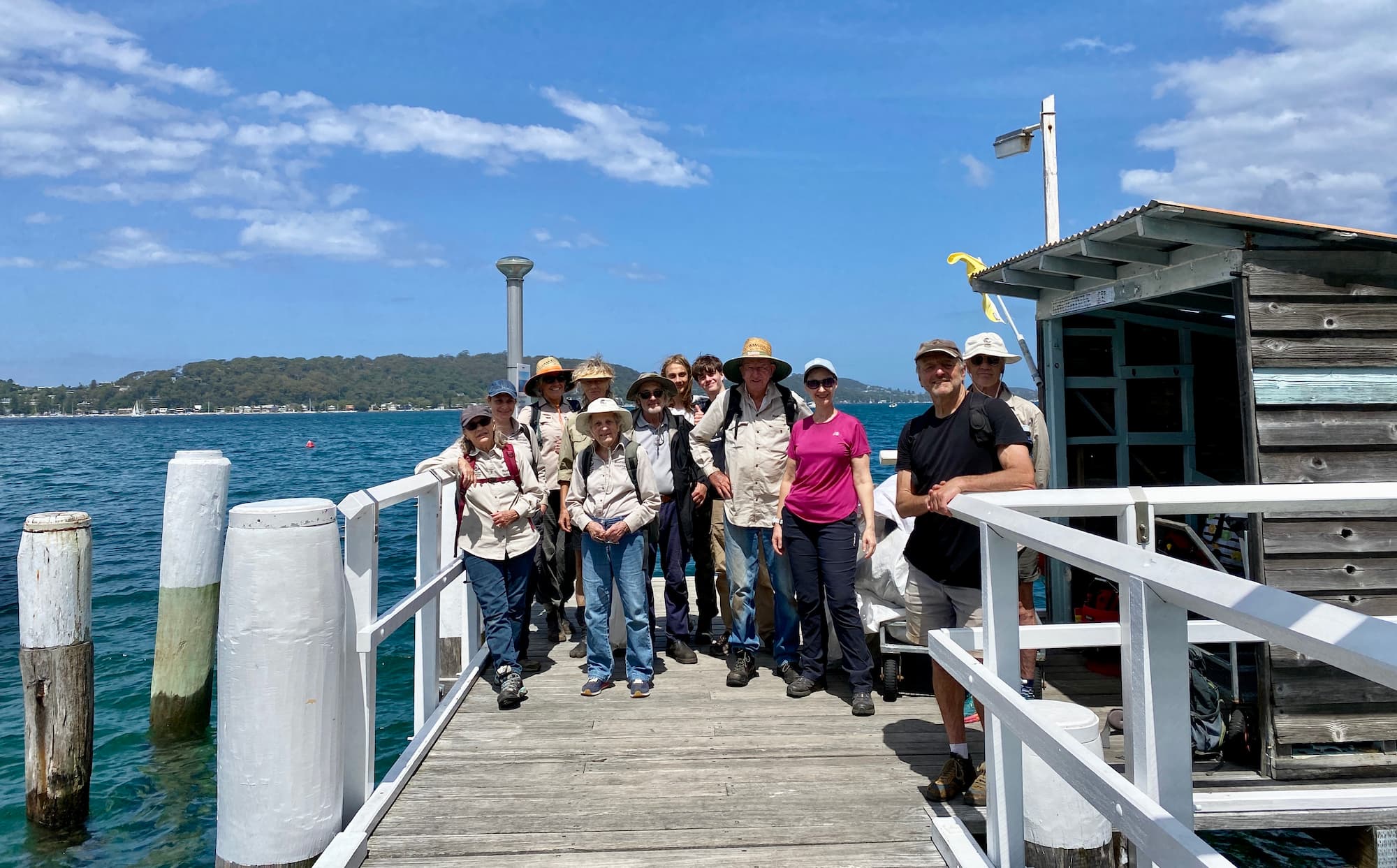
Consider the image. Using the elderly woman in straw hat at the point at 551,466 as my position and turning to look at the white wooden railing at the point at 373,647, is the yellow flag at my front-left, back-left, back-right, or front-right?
back-left

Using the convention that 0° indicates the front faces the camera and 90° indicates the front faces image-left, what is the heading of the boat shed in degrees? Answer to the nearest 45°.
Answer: approximately 45°

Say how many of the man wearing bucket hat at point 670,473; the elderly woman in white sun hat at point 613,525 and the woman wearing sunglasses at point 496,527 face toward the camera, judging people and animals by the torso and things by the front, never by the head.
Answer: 3
